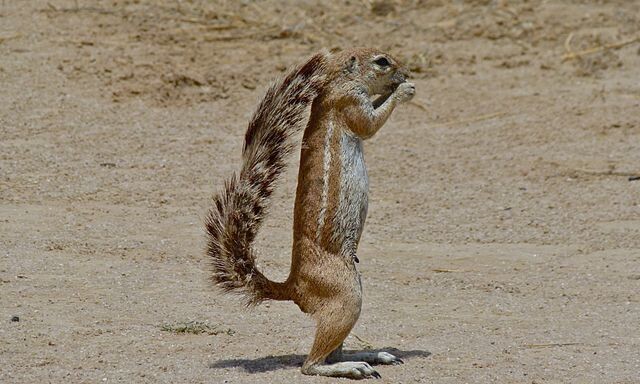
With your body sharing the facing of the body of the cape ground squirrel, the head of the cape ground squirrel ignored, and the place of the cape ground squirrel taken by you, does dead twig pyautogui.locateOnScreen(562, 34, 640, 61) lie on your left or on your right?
on your left

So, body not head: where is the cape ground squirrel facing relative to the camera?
to the viewer's right
